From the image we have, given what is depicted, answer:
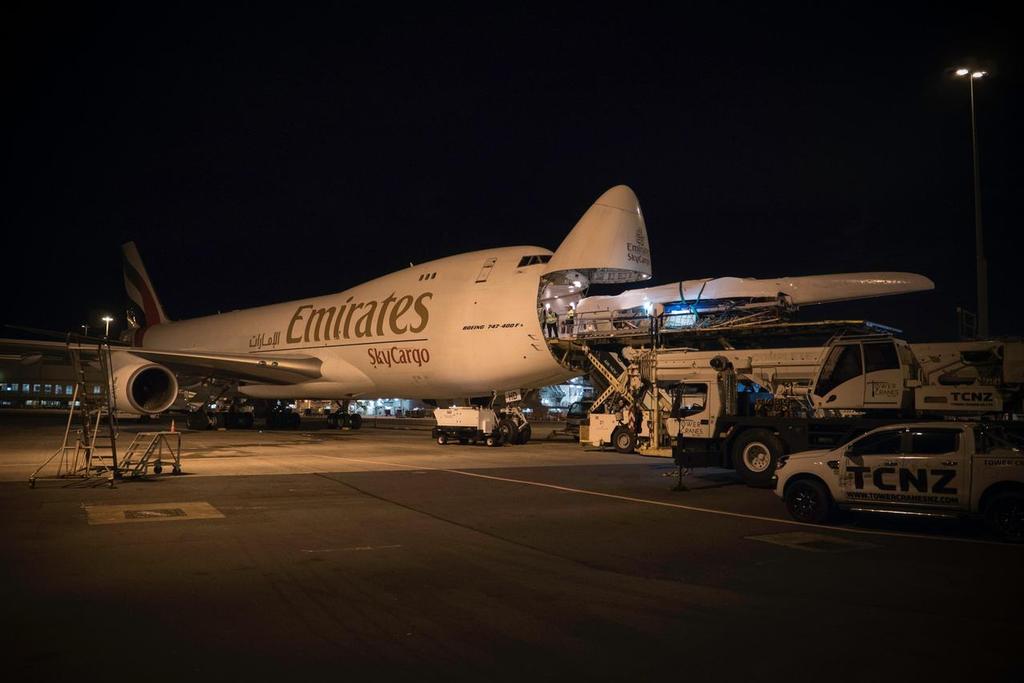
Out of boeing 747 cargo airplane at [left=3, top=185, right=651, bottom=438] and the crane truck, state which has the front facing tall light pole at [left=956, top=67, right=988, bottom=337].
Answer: the boeing 747 cargo airplane

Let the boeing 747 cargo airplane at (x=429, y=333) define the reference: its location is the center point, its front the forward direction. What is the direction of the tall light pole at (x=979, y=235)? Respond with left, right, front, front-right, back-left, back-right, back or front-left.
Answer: front

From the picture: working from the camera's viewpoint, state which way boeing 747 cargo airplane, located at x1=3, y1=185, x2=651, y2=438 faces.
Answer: facing the viewer and to the right of the viewer

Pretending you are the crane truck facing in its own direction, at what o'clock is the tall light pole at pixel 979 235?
The tall light pole is roughly at 4 o'clock from the crane truck.

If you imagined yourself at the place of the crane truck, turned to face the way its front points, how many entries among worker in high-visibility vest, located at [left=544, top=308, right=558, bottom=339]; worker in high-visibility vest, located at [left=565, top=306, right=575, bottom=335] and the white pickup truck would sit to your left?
1

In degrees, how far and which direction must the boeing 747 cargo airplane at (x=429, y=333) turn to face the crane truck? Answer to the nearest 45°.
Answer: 0° — it already faces it

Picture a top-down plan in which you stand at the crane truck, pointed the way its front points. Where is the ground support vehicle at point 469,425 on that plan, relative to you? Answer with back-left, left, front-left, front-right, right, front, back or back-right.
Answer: front-right

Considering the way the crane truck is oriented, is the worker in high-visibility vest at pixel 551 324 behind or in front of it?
in front

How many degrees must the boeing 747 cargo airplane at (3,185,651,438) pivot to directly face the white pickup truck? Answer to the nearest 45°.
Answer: approximately 45° to its right

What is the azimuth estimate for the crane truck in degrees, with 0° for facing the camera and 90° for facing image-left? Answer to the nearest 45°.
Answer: approximately 90°

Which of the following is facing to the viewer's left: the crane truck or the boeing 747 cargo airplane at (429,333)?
the crane truck

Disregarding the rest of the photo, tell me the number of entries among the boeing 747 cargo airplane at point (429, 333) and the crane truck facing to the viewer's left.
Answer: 1

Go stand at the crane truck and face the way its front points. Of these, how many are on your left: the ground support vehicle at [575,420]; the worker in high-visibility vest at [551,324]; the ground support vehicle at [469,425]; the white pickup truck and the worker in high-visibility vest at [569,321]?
1

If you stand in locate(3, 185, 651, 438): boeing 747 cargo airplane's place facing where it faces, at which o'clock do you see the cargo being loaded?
The cargo being loaded is roughly at 12 o'clock from the boeing 747 cargo airplane.

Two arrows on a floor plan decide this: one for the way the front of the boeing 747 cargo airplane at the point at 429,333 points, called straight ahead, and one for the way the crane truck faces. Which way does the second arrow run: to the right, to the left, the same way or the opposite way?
the opposite way
